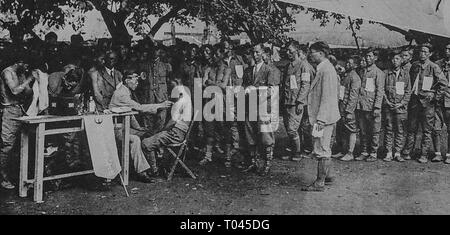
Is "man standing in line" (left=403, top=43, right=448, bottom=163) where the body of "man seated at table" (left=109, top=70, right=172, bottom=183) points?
yes

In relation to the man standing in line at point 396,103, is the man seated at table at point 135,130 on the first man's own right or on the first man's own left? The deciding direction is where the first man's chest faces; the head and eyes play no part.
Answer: on the first man's own right

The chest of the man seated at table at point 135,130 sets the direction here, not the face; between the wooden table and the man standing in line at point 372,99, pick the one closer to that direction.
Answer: the man standing in line

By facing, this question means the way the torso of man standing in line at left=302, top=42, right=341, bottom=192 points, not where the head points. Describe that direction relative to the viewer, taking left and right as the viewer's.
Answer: facing to the left of the viewer

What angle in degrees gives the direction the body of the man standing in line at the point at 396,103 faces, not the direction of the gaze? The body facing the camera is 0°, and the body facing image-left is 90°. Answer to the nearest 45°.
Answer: approximately 0°

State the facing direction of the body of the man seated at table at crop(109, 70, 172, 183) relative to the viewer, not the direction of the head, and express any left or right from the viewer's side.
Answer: facing to the right of the viewer

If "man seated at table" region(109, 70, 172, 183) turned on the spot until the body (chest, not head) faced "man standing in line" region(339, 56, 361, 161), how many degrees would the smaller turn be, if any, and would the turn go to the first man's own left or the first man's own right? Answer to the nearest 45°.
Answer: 0° — they already face them

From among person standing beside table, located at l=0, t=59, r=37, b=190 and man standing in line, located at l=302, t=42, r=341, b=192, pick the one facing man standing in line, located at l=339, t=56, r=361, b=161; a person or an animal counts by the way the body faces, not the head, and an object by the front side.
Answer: person standing beside table, located at l=0, t=59, r=37, b=190

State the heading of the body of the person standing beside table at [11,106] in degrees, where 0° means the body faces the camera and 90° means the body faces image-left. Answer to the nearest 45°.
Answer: approximately 270°
